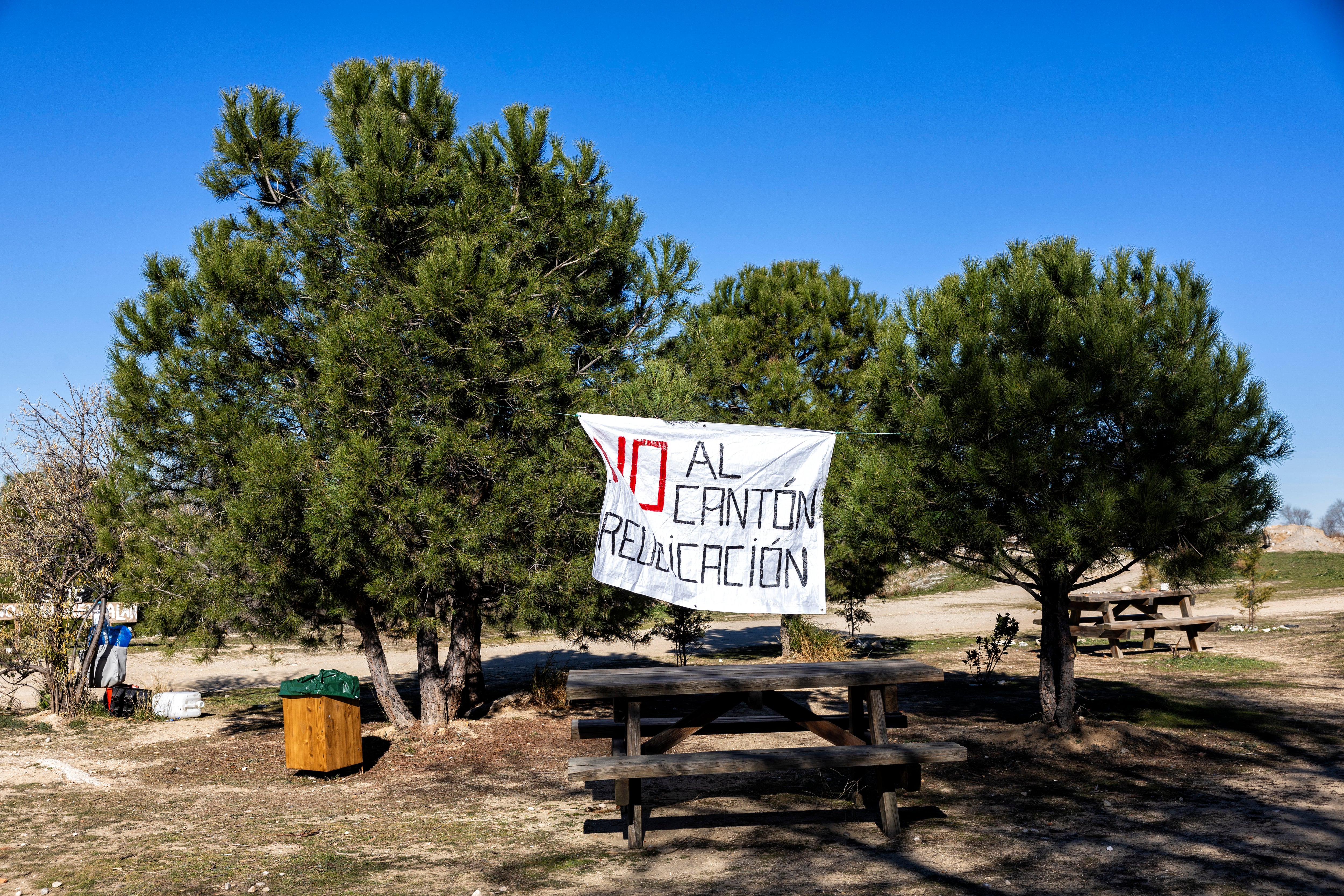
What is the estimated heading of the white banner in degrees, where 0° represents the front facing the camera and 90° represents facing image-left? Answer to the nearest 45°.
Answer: approximately 0°

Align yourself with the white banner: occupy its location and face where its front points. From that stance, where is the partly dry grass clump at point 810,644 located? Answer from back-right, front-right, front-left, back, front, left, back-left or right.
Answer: back

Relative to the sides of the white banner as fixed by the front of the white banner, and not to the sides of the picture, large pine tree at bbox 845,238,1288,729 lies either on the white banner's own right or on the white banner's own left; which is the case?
on the white banner's own left

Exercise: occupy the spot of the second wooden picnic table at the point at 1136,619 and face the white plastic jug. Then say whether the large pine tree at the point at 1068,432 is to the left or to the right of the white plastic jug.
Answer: left

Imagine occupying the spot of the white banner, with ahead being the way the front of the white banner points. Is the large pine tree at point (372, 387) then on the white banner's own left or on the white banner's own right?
on the white banner's own right

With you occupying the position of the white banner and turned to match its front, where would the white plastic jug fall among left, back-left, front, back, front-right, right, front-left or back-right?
back-right

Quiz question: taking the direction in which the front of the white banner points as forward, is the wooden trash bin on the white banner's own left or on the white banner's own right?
on the white banner's own right
